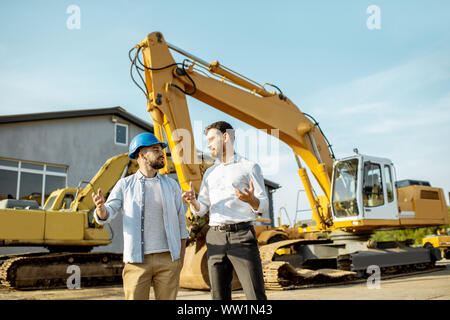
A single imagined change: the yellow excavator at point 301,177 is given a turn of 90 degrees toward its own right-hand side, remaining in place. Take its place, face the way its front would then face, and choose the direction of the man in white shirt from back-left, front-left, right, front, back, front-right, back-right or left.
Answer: back-left

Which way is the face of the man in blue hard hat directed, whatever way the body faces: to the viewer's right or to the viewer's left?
to the viewer's right

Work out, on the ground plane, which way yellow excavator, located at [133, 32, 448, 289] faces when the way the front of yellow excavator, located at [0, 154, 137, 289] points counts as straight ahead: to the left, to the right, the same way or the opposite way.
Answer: the opposite way

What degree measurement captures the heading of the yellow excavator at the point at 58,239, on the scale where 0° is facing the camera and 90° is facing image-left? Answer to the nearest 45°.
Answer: approximately 270°

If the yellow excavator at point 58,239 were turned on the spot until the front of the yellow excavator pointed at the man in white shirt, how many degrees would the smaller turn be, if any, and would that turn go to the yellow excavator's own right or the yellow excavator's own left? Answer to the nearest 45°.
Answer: approximately 90° to the yellow excavator's own right

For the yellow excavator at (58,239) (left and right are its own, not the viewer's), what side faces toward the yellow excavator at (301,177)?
front

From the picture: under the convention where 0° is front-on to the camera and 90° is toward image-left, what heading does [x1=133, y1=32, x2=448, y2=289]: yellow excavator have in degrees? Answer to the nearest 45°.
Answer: approximately 45°

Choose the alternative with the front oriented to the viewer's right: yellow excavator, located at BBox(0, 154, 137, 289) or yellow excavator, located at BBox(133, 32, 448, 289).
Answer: yellow excavator, located at BBox(0, 154, 137, 289)

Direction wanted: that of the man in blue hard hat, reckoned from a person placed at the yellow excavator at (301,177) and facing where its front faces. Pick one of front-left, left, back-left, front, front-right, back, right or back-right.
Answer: front-left

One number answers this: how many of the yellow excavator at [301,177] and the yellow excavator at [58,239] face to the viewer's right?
1

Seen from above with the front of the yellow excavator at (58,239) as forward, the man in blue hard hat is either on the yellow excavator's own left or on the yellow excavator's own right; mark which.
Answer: on the yellow excavator's own right
